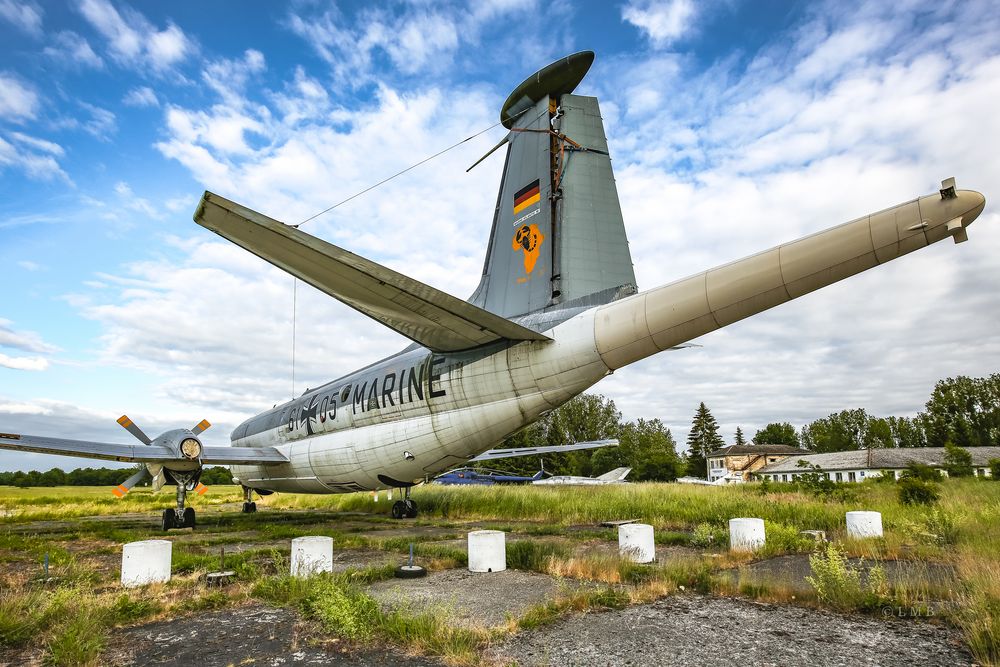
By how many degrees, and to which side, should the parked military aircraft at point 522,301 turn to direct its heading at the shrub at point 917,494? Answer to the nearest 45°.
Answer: approximately 90° to its right

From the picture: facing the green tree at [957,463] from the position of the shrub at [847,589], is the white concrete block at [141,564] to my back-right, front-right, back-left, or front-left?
back-left

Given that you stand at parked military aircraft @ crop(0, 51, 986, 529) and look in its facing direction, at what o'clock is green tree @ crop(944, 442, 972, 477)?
The green tree is roughly at 3 o'clock from the parked military aircraft.

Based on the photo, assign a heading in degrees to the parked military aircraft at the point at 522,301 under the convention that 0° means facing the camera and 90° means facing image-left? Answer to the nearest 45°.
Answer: approximately 135°

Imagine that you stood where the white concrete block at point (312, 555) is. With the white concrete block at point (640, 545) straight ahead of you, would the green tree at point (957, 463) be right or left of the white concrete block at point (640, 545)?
left
